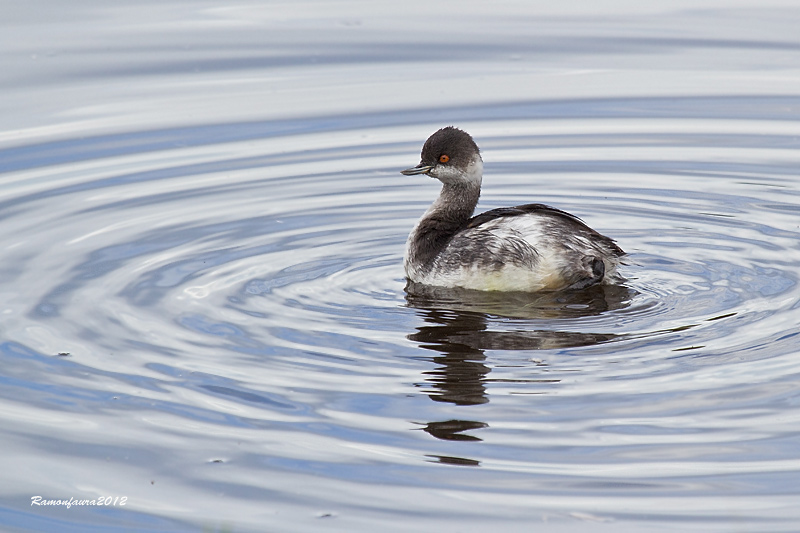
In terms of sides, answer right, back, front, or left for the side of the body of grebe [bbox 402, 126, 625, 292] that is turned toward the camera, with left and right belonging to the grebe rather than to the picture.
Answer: left
